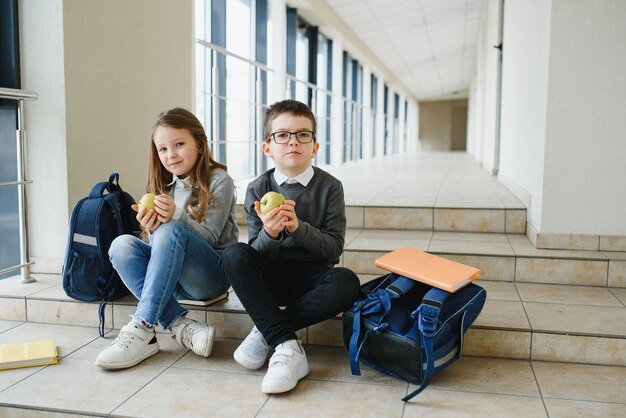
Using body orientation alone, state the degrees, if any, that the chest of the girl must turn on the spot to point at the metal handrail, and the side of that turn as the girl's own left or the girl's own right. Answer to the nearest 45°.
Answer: approximately 90° to the girl's own right

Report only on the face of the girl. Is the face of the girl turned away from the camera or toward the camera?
toward the camera

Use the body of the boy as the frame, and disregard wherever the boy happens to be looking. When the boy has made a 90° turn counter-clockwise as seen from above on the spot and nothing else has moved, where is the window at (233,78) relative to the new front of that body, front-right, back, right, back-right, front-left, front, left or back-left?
left

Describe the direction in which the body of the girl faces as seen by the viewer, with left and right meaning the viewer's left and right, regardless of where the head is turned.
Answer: facing the viewer and to the left of the viewer

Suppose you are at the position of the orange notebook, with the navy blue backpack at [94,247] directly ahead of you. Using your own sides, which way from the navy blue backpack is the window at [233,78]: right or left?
right

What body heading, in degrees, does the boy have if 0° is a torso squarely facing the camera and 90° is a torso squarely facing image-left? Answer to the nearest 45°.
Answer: approximately 0°

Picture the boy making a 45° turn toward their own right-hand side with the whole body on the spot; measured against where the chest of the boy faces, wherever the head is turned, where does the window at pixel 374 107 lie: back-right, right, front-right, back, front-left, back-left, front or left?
back-right

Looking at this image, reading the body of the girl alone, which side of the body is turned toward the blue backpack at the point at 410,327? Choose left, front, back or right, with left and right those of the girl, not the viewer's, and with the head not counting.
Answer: left

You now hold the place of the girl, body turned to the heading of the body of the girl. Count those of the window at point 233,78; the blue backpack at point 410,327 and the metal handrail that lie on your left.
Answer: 1

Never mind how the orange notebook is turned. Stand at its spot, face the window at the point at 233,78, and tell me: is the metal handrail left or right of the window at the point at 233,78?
left

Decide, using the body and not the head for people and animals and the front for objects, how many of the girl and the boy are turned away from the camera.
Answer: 0
